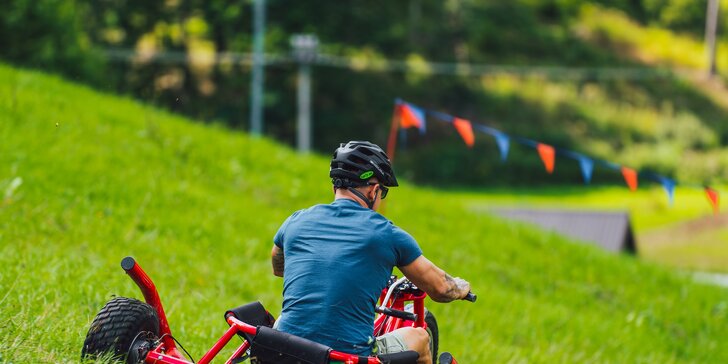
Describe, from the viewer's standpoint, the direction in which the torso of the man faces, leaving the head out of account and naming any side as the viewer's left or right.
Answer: facing away from the viewer and to the right of the viewer

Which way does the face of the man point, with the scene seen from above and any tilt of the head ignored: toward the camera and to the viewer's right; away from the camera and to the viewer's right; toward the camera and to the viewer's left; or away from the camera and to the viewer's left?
away from the camera and to the viewer's right

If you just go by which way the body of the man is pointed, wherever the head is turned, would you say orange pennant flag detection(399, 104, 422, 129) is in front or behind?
in front
